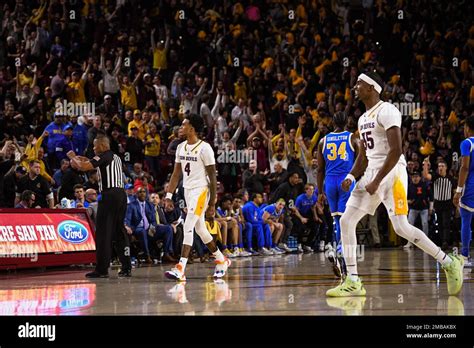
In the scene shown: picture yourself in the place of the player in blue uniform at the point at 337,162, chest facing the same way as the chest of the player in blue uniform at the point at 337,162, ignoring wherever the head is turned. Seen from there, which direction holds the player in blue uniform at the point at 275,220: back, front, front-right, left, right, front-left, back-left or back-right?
front

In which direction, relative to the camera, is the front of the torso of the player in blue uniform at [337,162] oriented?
away from the camera

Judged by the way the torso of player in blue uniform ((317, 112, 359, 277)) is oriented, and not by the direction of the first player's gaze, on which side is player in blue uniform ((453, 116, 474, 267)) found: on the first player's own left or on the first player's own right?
on the first player's own right

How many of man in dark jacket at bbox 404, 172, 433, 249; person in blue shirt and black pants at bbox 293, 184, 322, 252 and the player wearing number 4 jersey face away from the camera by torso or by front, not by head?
0

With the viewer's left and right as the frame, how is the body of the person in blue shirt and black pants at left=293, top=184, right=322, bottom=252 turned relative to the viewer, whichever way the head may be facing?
facing the viewer

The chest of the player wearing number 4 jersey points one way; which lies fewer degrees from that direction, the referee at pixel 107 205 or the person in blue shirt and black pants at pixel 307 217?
the referee

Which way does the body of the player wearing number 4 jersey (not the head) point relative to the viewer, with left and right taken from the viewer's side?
facing the viewer and to the left of the viewer

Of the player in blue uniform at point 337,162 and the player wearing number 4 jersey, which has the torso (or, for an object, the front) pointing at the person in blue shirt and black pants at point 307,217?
the player in blue uniform at point 337,162

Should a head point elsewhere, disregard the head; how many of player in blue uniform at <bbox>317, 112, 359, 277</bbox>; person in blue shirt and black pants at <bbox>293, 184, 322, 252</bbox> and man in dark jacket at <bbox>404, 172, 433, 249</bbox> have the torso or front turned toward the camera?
2

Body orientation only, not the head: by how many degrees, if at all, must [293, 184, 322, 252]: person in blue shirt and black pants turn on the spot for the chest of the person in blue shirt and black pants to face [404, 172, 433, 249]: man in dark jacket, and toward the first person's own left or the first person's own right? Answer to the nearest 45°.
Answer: approximately 90° to the first person's own left

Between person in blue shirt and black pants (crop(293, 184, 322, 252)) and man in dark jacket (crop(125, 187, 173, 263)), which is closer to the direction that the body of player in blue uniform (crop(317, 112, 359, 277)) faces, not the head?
the person in blue shirt and black pants

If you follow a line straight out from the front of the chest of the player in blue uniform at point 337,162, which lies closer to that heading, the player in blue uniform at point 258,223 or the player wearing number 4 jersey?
the player in blue uniform

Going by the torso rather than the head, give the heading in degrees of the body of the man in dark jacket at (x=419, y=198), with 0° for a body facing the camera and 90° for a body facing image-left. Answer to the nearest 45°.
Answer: approximately 0°

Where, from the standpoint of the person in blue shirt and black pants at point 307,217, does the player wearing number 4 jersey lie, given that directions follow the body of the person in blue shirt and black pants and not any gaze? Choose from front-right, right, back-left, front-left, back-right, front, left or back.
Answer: front
